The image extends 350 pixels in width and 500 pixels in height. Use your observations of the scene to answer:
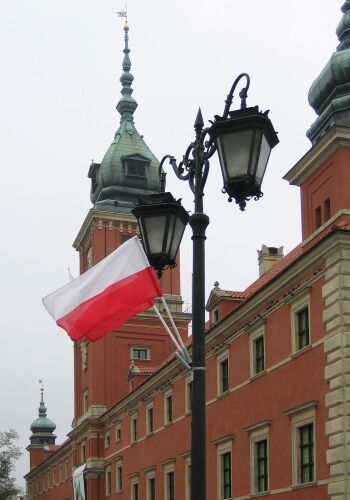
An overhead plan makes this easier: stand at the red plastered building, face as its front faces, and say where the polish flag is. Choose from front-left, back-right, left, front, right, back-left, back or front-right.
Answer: front-left

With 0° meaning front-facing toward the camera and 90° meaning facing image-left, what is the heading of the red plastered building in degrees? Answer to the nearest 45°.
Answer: approximately 45°
